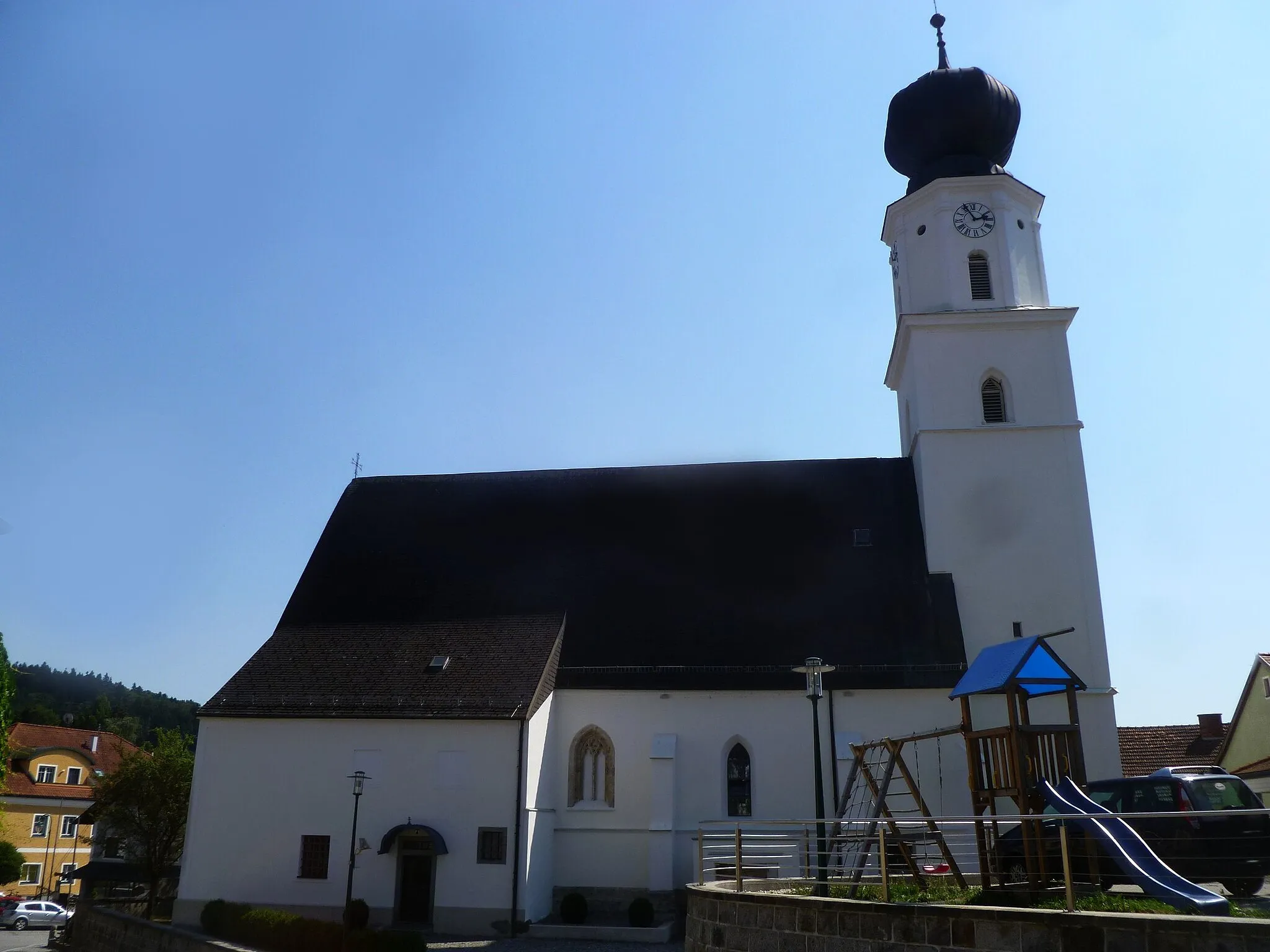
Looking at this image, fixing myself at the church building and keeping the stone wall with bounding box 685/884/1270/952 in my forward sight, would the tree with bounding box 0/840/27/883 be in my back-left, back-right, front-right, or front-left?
back-right

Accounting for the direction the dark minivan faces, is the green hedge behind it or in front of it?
in front

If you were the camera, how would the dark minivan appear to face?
facing away from the viewer and to the left of the viewer

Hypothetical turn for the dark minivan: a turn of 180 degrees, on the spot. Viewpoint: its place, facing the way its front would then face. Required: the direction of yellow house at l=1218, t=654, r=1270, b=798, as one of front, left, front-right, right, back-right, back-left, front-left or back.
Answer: back-left

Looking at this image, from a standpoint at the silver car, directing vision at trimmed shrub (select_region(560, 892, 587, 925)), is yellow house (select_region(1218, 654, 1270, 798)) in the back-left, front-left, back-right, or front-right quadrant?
front-left

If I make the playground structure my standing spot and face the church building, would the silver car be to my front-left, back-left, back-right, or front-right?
front-left

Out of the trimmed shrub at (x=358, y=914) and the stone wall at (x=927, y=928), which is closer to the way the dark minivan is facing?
the trimmed shrub

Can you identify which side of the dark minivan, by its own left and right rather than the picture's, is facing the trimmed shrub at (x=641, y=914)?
front

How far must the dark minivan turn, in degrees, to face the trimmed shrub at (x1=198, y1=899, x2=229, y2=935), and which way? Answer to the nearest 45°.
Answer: approximately 45° to its left

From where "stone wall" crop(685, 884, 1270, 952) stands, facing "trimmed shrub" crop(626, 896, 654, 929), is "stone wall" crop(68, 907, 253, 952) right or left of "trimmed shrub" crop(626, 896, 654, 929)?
left
